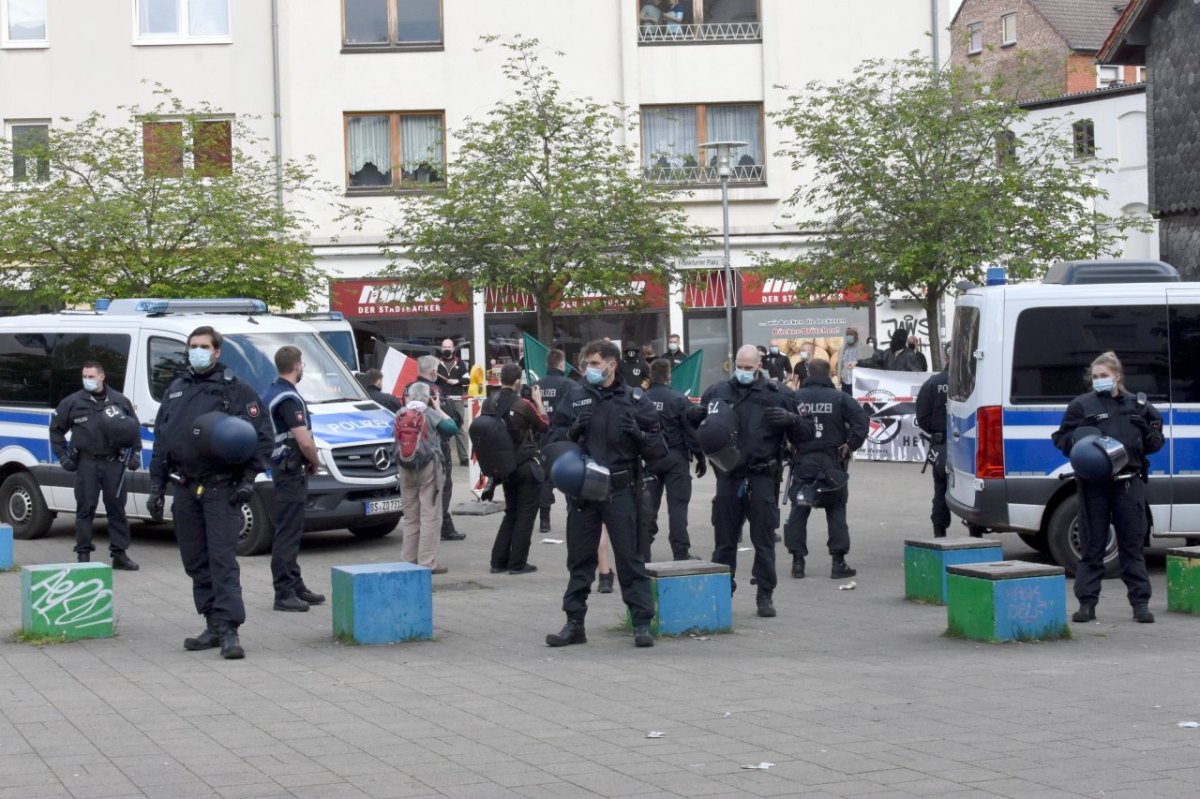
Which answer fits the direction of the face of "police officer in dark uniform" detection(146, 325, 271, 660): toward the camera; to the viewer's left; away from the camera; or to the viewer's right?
toward the camera

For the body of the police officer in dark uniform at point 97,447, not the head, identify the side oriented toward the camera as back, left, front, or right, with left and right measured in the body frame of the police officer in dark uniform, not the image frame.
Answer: front

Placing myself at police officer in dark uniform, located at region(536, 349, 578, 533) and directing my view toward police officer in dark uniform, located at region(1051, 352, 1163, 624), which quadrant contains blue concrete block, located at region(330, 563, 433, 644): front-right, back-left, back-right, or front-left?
front-right

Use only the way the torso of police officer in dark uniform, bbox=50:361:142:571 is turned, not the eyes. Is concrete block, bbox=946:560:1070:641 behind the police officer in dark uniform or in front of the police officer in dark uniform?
in front

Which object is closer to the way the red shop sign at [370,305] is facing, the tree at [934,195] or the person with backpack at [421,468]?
the person with backpack

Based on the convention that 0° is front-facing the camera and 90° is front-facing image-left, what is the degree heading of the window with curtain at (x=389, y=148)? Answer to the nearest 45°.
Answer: approximately 0°

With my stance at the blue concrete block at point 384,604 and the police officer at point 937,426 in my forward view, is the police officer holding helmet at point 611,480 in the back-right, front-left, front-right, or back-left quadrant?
front-right

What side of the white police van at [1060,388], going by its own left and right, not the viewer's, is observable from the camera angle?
right

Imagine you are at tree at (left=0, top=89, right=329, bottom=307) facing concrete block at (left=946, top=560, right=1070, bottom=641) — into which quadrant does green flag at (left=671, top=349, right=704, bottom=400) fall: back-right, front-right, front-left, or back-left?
front-left

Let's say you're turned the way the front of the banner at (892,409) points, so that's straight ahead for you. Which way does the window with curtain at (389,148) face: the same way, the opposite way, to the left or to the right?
the same way

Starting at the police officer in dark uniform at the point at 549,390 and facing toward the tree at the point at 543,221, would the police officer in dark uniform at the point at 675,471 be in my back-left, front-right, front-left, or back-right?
back-right

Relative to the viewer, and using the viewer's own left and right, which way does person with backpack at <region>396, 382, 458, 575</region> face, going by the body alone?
facing away from the viewer and to the right of the viewer

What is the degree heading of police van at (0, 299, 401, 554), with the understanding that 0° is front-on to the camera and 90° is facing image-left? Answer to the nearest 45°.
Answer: approximately 315°

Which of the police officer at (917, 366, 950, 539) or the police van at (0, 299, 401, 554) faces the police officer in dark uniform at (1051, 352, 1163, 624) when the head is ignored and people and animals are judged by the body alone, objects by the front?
the police van

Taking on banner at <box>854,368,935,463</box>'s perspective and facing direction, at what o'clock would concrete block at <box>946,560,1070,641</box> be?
The concrete block is roughly at 12 o'clock from the banner.
